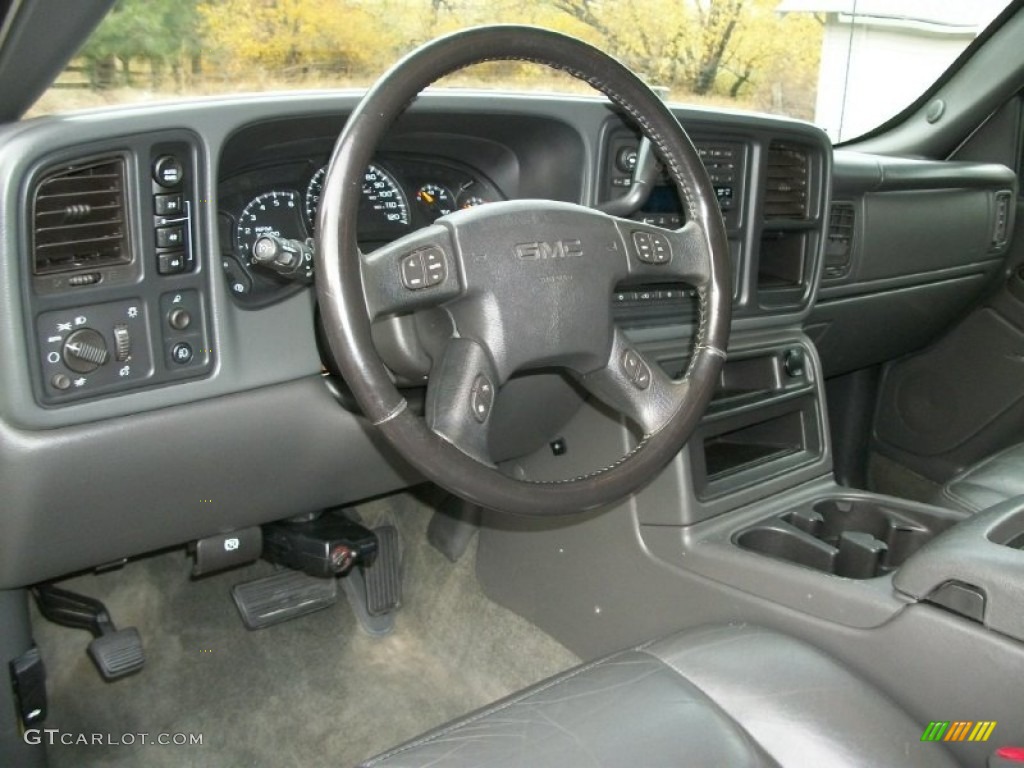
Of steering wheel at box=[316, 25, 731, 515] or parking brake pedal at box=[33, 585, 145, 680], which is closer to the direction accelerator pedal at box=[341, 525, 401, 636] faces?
the steering wheel

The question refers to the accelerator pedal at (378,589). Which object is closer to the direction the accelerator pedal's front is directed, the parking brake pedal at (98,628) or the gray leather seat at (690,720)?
the gray leather seat

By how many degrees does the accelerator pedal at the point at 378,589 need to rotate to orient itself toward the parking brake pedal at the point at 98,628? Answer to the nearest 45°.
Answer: approximately 45° to its right

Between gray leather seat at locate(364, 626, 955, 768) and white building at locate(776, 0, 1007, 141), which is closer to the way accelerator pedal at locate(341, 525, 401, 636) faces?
the gray leather seat

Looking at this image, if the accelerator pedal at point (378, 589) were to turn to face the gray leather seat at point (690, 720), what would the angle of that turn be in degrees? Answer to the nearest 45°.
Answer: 0° — it already faces it

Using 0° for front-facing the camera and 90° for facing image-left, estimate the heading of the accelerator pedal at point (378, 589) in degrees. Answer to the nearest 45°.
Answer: approximately 0°

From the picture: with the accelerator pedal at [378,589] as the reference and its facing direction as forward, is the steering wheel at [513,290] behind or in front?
in front
